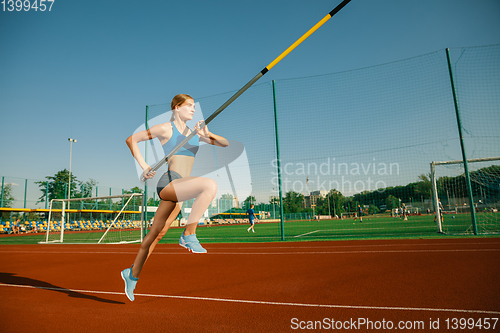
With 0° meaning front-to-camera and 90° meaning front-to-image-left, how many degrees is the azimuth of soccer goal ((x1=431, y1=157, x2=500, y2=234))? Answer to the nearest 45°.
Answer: approximately 180°
